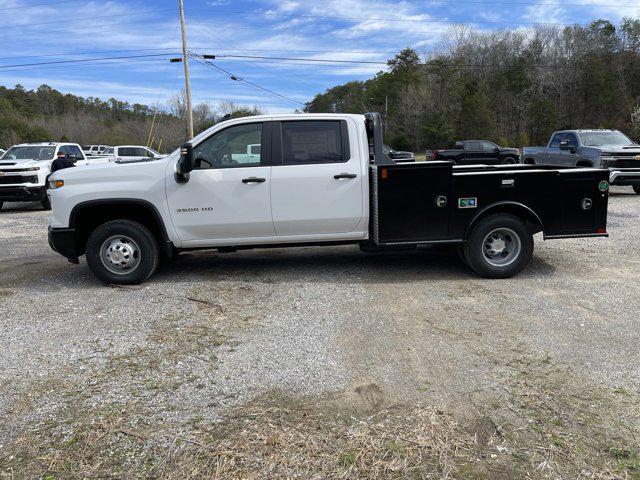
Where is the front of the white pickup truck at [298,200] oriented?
to the viewer's left

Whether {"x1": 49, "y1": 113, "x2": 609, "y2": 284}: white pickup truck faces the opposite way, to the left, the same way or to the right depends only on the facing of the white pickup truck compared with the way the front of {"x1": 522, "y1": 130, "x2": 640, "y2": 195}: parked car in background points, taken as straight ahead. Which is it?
to the right

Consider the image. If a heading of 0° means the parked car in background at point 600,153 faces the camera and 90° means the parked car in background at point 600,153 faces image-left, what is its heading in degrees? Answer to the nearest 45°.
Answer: approximately 315°

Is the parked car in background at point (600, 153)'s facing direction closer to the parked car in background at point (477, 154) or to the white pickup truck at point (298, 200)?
the white pickup truck

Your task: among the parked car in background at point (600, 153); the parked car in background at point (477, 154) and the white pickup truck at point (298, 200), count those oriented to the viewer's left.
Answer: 1

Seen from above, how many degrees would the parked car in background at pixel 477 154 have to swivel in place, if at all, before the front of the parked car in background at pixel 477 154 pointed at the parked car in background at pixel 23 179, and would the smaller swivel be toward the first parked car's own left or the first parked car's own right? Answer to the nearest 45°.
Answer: approximately 135° to the first parked car's own right

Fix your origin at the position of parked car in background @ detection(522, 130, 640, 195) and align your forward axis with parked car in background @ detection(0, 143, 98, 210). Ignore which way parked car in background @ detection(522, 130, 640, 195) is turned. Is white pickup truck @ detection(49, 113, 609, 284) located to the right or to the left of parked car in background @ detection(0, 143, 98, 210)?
left

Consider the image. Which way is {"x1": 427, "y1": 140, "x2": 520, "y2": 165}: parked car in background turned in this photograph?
to the viewer's right

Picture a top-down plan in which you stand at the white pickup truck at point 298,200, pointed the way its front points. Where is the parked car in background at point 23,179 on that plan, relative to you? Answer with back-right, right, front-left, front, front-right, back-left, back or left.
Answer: front-right

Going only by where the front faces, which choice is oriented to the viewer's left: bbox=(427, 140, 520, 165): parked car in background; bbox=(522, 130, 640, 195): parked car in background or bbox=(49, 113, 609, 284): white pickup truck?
the white pickup truck

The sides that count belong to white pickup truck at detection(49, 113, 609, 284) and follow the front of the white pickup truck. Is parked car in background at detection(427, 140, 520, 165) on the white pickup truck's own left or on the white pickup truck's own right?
on the white pickup truck's own right

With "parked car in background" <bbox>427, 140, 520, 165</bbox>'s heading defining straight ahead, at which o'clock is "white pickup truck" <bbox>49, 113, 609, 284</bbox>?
The white pickup truck is roughly at 3 o'clock from the parked car in background.

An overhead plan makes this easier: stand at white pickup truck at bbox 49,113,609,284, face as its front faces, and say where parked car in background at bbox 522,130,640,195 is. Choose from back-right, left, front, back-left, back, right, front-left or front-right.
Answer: back-right

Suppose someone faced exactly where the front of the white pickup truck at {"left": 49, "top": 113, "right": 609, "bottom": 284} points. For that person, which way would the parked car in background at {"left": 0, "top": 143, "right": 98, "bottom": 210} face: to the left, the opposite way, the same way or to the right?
to the left

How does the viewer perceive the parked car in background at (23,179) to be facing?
facing the viewer and to the left of the viewer
